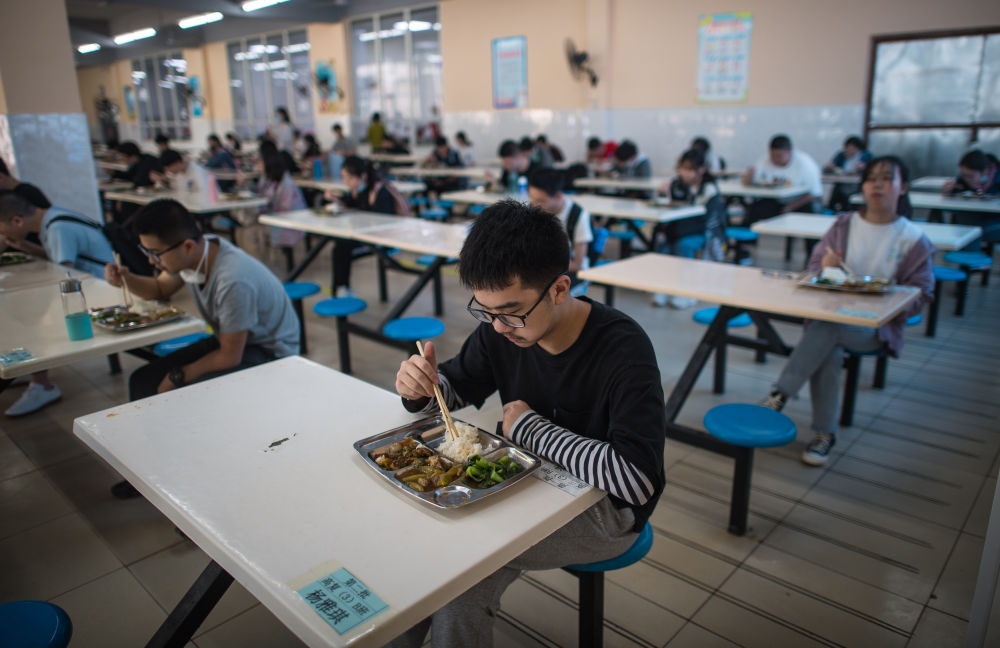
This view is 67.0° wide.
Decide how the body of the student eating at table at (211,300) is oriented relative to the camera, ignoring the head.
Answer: to the viewer's left

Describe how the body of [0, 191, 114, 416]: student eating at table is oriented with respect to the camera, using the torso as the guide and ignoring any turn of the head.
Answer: to the viewer's left

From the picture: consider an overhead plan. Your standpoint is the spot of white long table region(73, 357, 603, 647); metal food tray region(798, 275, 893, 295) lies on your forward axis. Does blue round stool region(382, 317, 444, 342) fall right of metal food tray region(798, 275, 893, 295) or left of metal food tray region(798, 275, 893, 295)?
left

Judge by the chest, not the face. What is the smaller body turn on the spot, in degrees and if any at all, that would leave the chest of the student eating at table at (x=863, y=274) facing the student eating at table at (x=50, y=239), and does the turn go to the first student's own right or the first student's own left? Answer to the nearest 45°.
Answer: approximately 45° to the first student's own right

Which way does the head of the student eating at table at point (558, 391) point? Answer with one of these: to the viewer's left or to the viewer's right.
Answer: to the viewer's left

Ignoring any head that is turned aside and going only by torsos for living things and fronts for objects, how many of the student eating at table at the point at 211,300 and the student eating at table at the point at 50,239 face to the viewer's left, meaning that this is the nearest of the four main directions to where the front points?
2

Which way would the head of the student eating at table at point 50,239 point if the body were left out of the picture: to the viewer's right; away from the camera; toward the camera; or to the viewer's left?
to the viewer's left

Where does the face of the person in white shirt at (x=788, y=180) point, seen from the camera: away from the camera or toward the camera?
toward the camera

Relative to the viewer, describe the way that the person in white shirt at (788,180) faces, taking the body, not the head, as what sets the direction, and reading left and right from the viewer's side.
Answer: facing the viewer and to the left of the viewer

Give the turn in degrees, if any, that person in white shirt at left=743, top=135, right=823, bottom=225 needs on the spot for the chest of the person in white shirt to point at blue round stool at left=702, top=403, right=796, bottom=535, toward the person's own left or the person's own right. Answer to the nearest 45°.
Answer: approximately 45° to the person's own left

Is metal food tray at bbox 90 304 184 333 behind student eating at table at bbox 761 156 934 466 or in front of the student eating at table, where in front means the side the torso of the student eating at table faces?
in front

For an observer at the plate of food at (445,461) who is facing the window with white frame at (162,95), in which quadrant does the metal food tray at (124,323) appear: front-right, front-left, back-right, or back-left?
front-left
